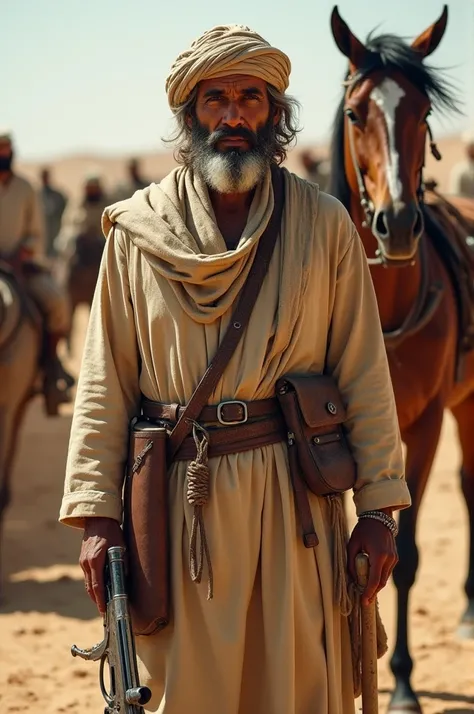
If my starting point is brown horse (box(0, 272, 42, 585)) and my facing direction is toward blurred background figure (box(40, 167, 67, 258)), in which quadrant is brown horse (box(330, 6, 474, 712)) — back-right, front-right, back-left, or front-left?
back-right

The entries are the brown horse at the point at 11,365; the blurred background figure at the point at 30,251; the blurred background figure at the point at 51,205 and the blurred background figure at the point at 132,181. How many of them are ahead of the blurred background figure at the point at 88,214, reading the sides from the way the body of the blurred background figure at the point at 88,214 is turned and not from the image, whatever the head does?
2

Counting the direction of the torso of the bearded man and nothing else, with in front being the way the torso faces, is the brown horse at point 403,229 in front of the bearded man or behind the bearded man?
behind

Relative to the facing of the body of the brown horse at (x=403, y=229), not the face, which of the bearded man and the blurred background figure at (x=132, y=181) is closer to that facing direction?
the bearded man

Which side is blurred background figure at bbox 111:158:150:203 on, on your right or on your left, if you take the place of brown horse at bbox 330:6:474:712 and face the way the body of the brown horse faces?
on your right

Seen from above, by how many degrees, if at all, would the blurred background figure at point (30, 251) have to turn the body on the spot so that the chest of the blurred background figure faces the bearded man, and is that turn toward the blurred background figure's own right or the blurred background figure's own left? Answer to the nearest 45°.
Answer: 0° — they already face them

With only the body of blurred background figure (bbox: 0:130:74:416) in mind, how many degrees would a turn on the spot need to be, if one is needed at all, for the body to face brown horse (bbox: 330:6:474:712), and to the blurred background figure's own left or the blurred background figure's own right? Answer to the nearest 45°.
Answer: approximately 45° to the blurred background figure's own left
